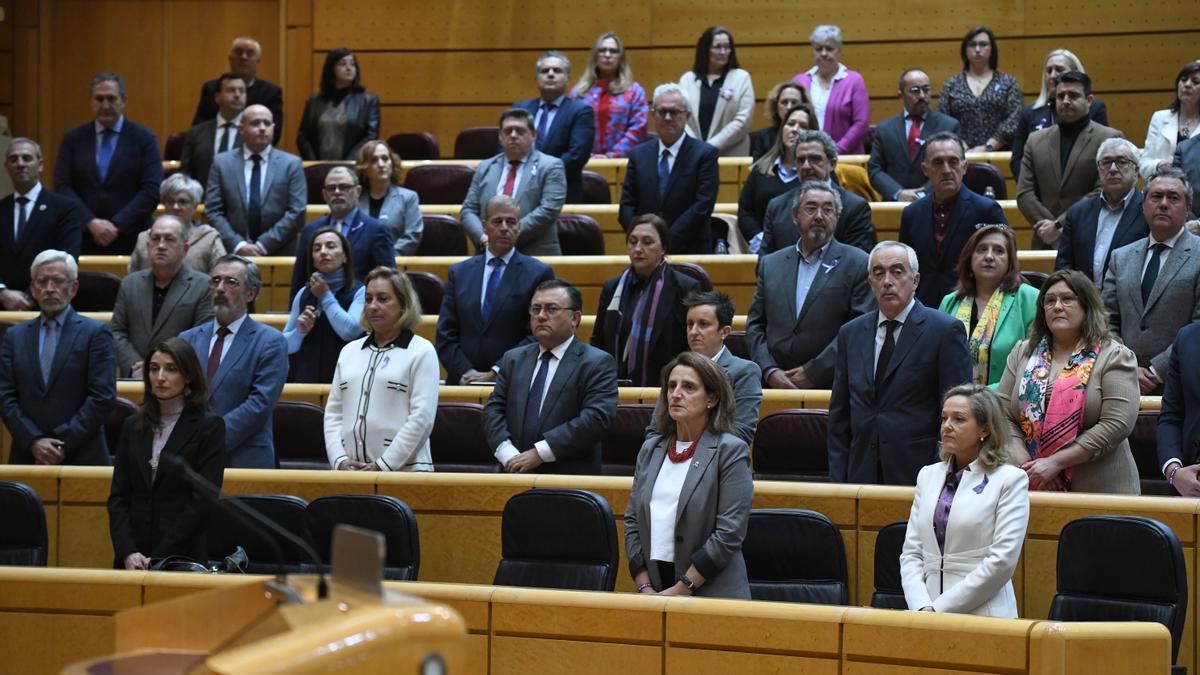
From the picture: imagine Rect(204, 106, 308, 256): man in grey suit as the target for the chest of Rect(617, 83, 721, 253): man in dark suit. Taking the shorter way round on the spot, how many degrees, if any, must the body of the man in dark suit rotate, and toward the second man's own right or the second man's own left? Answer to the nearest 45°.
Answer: approximately 90° to the second man's own right

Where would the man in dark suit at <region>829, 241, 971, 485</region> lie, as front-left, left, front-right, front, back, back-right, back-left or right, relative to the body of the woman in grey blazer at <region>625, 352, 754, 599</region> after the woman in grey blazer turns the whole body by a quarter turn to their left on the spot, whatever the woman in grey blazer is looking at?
left

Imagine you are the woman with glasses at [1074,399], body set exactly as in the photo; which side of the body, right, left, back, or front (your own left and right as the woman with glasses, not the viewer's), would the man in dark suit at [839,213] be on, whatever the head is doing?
right

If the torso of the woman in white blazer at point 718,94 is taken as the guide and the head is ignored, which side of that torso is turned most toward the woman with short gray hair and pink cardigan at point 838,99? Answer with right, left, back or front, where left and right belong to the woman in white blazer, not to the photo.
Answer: left

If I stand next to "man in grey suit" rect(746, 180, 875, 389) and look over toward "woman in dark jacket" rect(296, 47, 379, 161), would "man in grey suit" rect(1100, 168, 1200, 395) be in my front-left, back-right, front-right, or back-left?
back-right

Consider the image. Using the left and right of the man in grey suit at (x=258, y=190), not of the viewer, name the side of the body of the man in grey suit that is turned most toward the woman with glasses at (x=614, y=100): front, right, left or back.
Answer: left

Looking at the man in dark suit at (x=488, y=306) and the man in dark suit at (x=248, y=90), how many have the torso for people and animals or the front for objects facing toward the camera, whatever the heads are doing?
2

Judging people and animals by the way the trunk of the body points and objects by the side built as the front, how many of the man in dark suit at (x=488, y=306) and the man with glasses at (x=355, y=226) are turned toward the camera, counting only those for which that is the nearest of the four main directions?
2
